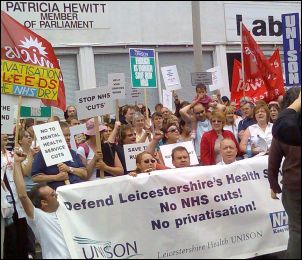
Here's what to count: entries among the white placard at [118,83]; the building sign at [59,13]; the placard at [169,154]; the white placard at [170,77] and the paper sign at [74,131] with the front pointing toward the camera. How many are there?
5

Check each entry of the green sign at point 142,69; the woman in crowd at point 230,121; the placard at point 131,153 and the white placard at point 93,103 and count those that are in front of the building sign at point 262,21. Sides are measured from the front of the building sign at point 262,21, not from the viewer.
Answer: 4

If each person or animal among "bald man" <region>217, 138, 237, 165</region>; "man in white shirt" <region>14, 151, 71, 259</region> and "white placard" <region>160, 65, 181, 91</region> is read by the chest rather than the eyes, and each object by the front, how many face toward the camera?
2

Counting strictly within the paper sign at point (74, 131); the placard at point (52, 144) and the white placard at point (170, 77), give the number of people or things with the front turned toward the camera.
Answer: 3

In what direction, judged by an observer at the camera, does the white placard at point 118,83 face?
facing the viewer

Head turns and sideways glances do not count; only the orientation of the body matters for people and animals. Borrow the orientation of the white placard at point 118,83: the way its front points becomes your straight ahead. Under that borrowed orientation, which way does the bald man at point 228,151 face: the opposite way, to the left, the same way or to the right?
the same way

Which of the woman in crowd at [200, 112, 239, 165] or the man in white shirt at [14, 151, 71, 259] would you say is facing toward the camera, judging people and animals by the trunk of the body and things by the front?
the woman in crowd

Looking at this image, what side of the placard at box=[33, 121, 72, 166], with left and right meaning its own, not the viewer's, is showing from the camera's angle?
front

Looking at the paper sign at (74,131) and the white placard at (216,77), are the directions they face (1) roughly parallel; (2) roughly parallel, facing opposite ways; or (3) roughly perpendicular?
roughly parallel

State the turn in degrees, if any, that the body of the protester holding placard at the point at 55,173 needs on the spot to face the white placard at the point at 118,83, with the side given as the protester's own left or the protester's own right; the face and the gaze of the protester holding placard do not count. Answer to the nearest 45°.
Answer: approximately 90° to the protester's own left

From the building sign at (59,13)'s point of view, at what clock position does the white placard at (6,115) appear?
The white placard is roughly at 12 o'clock from the building sign.

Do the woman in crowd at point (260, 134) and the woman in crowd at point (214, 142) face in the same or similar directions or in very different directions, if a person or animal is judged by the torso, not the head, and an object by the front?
same or similar directions

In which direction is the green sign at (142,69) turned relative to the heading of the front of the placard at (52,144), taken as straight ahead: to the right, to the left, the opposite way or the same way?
the same way

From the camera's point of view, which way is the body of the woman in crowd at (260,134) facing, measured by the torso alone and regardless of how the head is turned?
toward the camera

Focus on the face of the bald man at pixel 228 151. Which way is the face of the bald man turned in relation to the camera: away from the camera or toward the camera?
toward the camera

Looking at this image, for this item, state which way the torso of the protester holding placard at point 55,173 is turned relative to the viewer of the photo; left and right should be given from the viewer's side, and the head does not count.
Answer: facing the viewer and to the right of the viewer

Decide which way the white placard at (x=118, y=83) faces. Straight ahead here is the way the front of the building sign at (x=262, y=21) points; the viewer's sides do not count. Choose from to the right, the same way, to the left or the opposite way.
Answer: the same way

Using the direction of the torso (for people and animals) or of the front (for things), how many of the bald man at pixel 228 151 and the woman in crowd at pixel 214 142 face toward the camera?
2
